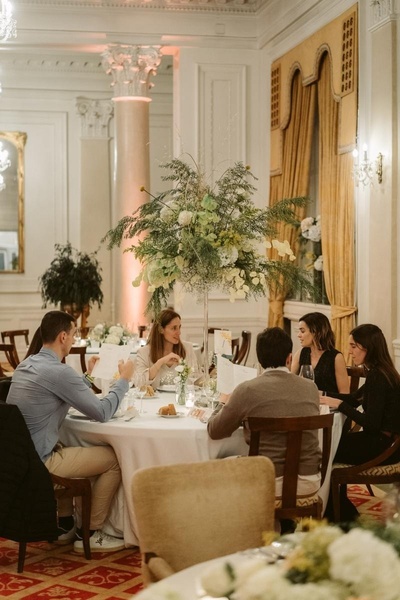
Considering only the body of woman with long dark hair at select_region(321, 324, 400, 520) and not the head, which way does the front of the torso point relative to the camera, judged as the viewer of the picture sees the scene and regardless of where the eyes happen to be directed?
to the viewer's left

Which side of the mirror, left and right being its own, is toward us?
front

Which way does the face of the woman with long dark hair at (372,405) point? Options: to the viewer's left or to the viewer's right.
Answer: to the viewer's left

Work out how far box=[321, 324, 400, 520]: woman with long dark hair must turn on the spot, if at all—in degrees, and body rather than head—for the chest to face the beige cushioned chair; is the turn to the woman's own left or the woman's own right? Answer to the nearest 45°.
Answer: approximately 90° to the woman's own left

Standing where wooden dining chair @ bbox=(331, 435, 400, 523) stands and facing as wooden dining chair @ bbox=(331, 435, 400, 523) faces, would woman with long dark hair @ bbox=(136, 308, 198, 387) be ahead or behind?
ahead

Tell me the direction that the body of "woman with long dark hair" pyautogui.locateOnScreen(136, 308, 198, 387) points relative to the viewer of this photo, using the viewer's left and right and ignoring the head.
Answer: facing the viewer and to the right of the viewer

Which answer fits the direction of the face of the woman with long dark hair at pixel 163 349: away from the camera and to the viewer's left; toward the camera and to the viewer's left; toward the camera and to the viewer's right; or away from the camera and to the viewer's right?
toward the camera and to the viewer's right

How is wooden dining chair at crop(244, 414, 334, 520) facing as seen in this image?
away from the camera

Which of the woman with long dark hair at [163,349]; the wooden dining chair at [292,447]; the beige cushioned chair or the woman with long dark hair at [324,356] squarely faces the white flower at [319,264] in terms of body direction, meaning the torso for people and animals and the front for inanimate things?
the wooden dining chair

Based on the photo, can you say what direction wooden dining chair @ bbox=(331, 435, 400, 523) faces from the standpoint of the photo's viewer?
facing to the left of the viewer

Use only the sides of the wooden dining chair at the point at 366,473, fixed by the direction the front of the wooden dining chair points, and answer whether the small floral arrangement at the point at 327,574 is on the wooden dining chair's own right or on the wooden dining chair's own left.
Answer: on the wooden dining chair's own left

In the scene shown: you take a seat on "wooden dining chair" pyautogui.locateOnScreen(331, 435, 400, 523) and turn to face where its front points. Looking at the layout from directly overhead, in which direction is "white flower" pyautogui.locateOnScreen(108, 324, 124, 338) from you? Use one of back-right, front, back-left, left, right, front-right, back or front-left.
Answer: front-right

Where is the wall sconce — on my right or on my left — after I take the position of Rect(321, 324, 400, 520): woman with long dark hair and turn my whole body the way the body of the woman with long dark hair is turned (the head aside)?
on my right
